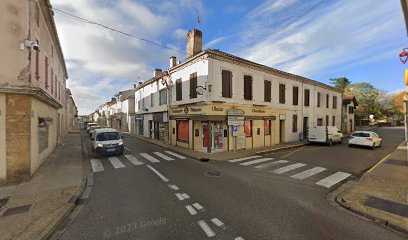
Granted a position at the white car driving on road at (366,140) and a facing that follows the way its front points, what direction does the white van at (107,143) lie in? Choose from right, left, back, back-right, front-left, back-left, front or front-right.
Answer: back

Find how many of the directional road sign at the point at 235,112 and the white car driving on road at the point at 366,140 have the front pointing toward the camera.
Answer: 1

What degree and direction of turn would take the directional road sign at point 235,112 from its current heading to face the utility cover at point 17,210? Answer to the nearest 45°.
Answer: approximately 45° to its right

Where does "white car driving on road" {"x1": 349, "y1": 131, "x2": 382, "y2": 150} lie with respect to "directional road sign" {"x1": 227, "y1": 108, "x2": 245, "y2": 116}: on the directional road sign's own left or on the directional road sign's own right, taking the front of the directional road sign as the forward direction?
on the directional road sign's own left

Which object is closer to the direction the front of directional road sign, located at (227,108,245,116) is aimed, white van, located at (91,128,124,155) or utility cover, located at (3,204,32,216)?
the utility cover

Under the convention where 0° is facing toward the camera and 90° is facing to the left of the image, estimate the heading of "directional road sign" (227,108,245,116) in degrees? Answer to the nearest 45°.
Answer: approximately 0°

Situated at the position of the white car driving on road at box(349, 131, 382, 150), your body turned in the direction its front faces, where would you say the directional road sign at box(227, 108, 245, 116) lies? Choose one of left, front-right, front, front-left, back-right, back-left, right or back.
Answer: back

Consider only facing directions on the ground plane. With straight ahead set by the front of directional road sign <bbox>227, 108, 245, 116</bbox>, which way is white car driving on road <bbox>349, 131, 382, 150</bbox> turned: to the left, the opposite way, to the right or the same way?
to the left
